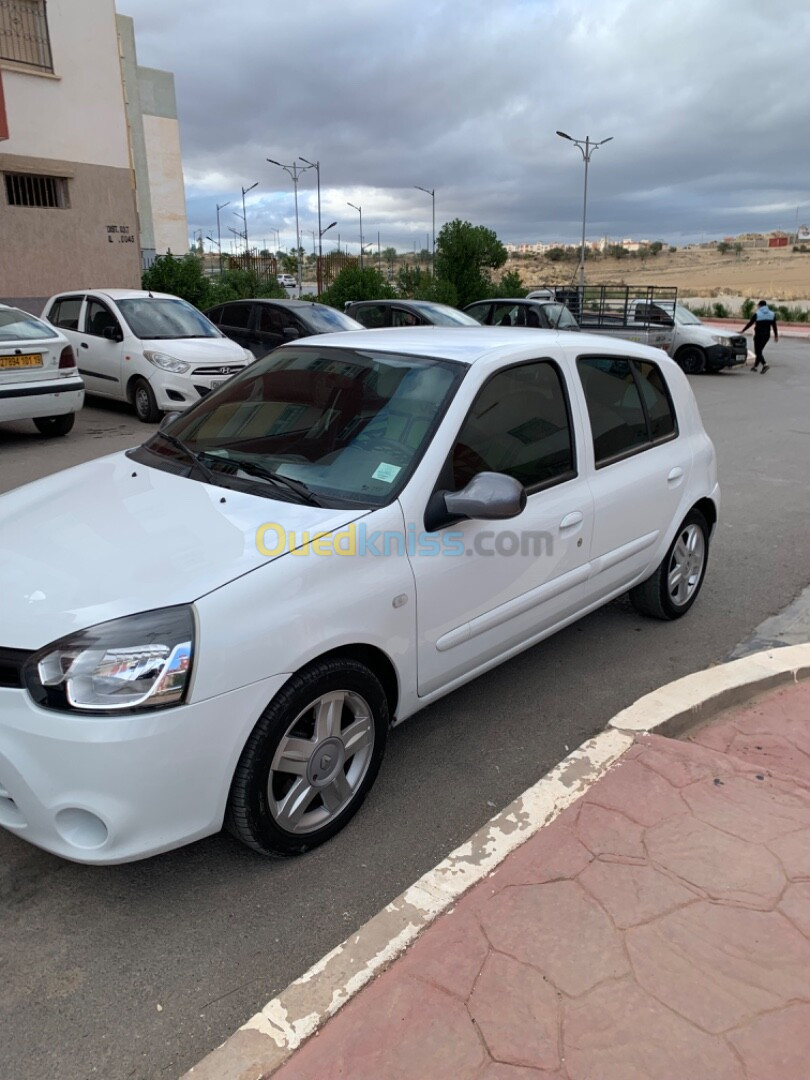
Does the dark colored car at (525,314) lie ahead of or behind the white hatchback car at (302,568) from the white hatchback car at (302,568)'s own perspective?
behind

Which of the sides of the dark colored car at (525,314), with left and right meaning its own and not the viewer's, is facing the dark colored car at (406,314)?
right

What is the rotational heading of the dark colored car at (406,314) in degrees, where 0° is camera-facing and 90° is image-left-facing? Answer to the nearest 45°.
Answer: approximately 315°

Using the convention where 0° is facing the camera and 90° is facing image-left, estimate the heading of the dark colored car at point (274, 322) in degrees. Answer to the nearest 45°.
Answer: approximately 315°

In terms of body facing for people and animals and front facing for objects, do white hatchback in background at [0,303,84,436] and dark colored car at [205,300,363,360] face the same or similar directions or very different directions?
very different directions

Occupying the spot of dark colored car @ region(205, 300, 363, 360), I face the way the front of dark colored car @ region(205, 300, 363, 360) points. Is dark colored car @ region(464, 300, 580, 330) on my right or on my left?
on my left

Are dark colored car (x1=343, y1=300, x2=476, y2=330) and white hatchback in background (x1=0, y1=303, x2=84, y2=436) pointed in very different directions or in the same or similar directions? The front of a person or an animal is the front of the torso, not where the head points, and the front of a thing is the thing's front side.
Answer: very different directions

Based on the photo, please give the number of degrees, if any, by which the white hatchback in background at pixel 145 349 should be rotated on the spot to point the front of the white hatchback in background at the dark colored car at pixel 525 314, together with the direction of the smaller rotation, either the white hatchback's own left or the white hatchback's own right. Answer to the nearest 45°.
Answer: approximately 90° to the white hatchback's own left
